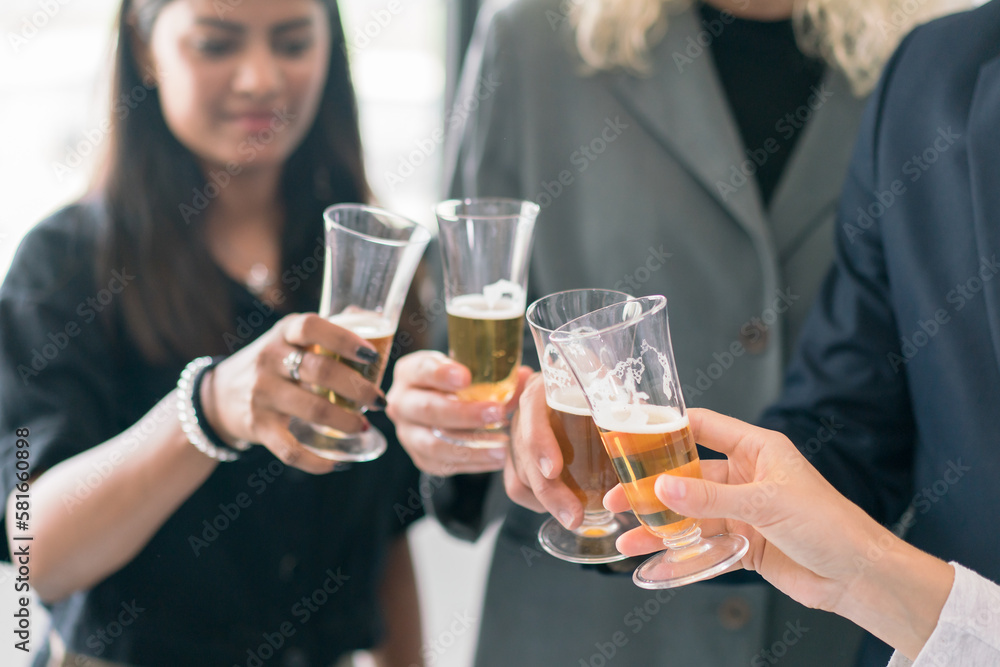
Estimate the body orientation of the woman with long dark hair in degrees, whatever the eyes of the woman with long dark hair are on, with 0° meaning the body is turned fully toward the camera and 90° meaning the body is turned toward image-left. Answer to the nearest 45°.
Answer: approximately 315°

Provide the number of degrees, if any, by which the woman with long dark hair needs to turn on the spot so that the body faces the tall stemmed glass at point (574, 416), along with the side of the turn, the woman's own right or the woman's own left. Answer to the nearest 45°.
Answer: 0° — they already face it
